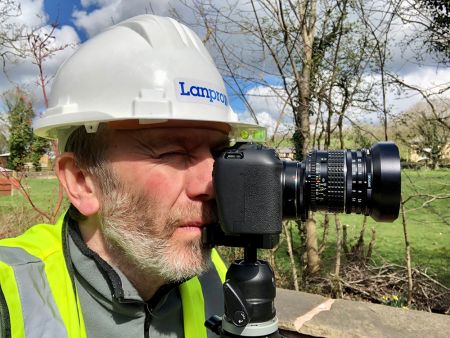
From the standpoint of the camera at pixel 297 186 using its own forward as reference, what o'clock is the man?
The man is roughly at 6 o'clock from the camera.

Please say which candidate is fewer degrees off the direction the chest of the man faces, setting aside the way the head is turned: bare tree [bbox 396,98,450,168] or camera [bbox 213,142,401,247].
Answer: the camera

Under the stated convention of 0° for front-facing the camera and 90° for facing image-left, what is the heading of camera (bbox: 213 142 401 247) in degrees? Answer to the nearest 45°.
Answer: approximately 270°

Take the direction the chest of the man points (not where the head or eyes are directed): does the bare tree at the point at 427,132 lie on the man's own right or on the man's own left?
on the man's own left

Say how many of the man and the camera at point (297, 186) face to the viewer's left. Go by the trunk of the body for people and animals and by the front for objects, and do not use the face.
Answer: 0

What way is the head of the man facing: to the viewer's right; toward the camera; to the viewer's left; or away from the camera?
to the viewer's right

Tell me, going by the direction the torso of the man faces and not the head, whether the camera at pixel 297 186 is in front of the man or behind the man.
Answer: in front

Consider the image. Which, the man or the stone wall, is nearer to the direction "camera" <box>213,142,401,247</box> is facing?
the stone wall
